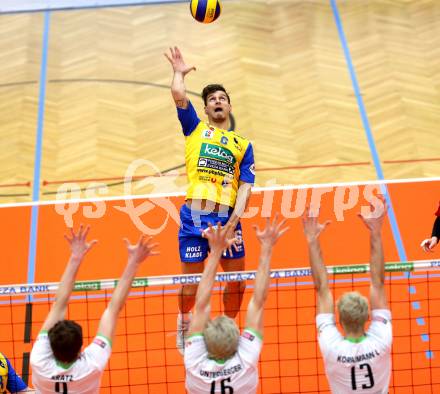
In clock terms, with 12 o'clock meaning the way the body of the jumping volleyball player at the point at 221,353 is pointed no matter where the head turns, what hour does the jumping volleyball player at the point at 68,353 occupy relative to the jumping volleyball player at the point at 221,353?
the jumping volleyball player at the point at 68,353 is roughly at 9 o'clock from the jumping volleyball player at the point at 221,353.

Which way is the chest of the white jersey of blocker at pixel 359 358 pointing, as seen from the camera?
away from the camera

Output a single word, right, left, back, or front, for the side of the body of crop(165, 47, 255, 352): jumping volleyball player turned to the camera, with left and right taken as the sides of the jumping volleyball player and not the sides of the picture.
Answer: front

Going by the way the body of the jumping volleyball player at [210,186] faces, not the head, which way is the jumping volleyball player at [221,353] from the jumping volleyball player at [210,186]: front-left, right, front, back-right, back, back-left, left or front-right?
front

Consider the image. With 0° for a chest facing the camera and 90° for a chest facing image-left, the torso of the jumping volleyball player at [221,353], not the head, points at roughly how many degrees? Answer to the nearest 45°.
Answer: approximately 180°

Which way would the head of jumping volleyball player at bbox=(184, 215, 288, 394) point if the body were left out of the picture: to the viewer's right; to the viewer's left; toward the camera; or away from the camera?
away from the camera

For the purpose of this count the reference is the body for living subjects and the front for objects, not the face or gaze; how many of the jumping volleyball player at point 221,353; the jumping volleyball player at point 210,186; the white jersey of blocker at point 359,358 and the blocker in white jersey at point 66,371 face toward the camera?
1

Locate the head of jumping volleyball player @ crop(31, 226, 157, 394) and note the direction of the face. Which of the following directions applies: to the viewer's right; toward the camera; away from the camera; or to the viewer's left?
away from the camera

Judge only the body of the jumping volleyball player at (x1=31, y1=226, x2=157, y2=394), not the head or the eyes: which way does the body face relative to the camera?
away from the camera
